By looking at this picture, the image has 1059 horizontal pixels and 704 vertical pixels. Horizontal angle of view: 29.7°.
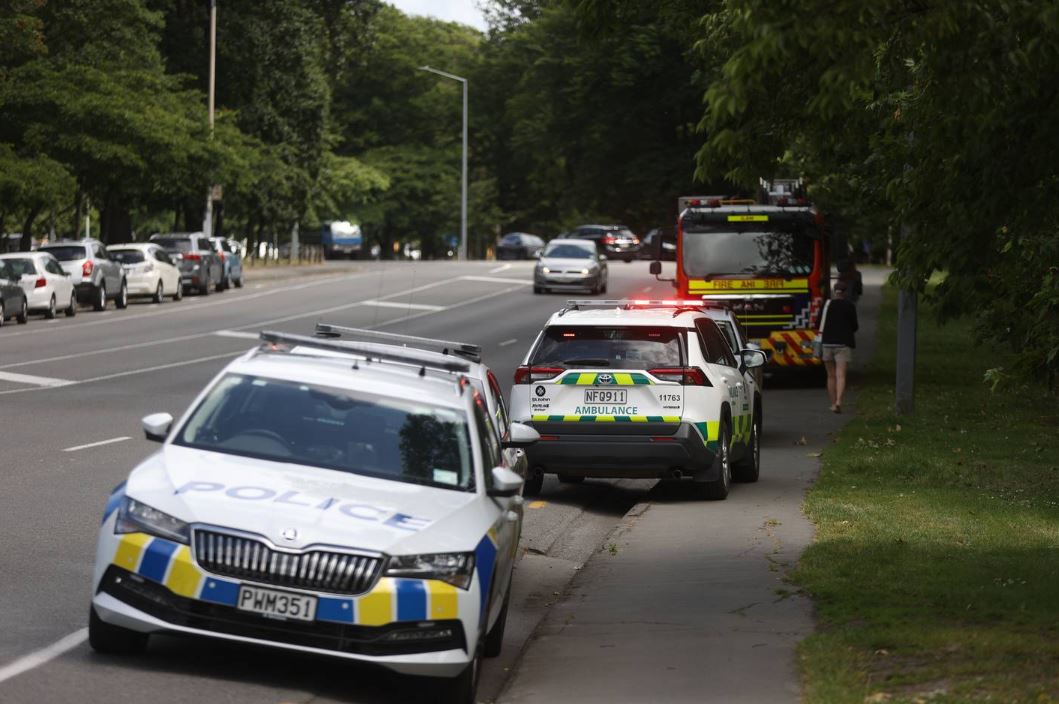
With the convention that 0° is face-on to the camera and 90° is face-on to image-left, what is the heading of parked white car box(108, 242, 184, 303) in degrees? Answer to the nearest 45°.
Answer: approximately 225°

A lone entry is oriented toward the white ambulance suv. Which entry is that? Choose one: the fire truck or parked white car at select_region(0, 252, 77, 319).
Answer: the fire truck

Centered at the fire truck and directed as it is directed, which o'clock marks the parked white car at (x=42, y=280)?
The parked white car is roughly at 4 o'clock from the fire truck.

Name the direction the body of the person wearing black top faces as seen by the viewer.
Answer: away from the camera

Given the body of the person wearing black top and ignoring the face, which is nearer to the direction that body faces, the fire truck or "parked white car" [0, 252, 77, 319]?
the fire truck

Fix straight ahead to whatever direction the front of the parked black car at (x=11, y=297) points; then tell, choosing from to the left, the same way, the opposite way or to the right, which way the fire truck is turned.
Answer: the opposite way

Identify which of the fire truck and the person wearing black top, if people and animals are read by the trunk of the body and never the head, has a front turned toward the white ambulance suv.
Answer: the fire truck

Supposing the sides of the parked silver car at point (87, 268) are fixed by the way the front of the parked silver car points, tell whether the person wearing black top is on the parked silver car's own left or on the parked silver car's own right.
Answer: on the parked silver car's own right

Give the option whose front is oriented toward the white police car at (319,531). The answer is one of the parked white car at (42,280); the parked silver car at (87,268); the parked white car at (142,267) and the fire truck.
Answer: the fire truck

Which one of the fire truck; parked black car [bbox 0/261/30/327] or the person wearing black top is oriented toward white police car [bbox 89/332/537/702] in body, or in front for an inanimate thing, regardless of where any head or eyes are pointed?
the fire truck
